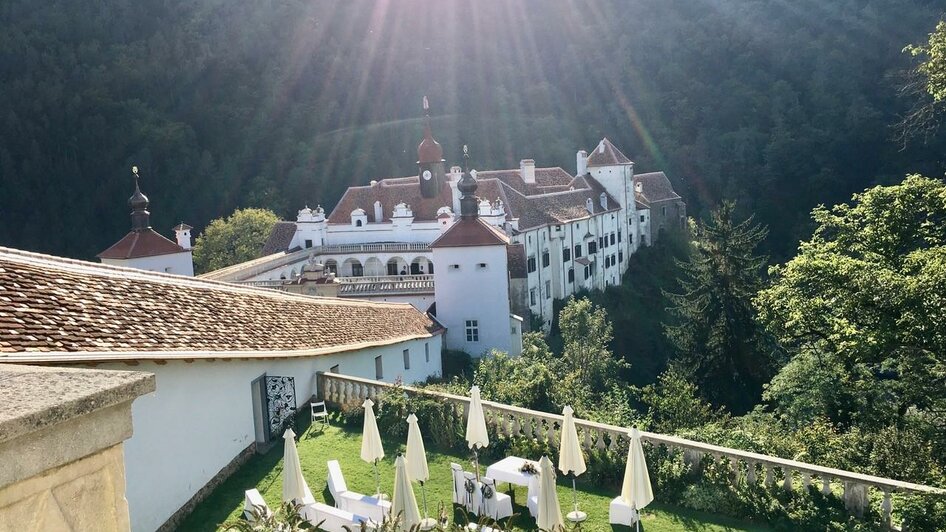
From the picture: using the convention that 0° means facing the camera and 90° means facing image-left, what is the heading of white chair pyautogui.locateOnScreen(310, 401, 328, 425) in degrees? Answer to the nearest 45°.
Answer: approximately 315°

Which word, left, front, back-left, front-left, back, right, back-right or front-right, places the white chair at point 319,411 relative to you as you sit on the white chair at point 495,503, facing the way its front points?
left

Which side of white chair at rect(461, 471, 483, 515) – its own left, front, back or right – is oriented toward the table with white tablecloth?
front

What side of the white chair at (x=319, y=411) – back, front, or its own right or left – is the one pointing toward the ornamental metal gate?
right

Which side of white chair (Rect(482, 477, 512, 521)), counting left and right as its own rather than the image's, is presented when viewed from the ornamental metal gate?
left

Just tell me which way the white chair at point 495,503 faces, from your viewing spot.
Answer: facing away from the viewer and to the right of the viewer

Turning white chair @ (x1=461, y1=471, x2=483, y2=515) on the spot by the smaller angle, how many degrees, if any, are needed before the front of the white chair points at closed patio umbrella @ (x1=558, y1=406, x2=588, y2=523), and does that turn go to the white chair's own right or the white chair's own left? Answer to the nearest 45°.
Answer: approximately 45° to the white chair's own right

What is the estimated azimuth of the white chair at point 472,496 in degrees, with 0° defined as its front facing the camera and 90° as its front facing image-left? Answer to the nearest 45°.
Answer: approximately 225°

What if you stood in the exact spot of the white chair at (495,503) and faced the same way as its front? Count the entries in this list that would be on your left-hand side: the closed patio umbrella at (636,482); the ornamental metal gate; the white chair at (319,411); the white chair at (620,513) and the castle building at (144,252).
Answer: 3

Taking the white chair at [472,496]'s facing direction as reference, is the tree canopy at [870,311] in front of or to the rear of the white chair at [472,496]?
in front

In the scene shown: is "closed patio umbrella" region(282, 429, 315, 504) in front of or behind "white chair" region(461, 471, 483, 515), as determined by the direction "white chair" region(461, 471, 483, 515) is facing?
behind

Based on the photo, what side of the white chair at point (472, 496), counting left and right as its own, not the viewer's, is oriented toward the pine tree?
front

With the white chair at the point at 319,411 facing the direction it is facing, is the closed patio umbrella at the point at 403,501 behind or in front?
in front

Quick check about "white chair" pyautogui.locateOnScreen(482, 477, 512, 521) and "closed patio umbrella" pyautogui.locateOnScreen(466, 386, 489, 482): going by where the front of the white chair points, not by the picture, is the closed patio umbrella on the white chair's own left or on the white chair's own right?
on the white chair's own left

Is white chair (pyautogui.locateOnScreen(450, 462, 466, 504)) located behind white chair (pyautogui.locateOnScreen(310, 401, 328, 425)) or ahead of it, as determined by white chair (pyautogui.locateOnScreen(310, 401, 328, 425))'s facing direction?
ahead
